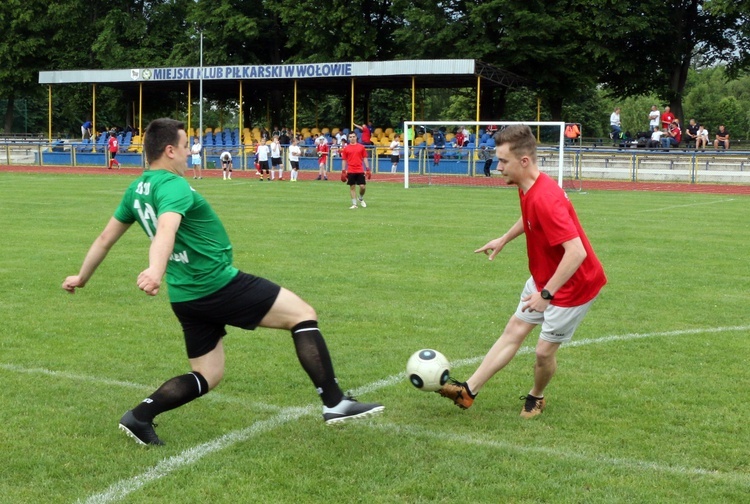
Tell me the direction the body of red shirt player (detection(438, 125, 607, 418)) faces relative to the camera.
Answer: to the viewer's left

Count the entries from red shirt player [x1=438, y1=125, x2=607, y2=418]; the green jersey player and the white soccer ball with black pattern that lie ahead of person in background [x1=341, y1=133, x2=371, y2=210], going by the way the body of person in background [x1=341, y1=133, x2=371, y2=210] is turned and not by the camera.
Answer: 3

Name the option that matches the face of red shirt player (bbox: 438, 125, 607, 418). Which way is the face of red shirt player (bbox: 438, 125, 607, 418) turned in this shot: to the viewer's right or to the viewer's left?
to the viewer's left

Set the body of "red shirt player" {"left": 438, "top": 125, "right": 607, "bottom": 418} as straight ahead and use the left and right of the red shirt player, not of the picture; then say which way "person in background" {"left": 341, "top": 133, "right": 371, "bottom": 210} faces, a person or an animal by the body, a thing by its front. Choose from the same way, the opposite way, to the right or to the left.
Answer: to the left

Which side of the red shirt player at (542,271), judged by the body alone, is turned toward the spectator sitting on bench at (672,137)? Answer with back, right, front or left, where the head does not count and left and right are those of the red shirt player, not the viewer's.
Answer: right

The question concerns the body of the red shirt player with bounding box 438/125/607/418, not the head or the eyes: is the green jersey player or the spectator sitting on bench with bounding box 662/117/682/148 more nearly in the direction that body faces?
the green jersey player

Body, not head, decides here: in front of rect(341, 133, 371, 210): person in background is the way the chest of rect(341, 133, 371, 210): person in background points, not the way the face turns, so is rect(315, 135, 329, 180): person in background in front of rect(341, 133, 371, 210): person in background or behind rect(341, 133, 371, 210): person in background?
behind

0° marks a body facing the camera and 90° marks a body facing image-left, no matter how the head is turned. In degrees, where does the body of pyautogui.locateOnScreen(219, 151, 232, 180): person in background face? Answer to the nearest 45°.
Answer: approximately 0°

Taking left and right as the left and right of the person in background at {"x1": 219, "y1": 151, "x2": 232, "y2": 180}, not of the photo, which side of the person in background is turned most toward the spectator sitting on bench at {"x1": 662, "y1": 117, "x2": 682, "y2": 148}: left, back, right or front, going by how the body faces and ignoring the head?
left

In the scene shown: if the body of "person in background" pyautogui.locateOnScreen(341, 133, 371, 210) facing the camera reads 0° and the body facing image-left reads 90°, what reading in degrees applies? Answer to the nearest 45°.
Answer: approximately 0°

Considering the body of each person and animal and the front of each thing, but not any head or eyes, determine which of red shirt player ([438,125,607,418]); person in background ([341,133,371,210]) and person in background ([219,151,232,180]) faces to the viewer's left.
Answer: the red shirt player
